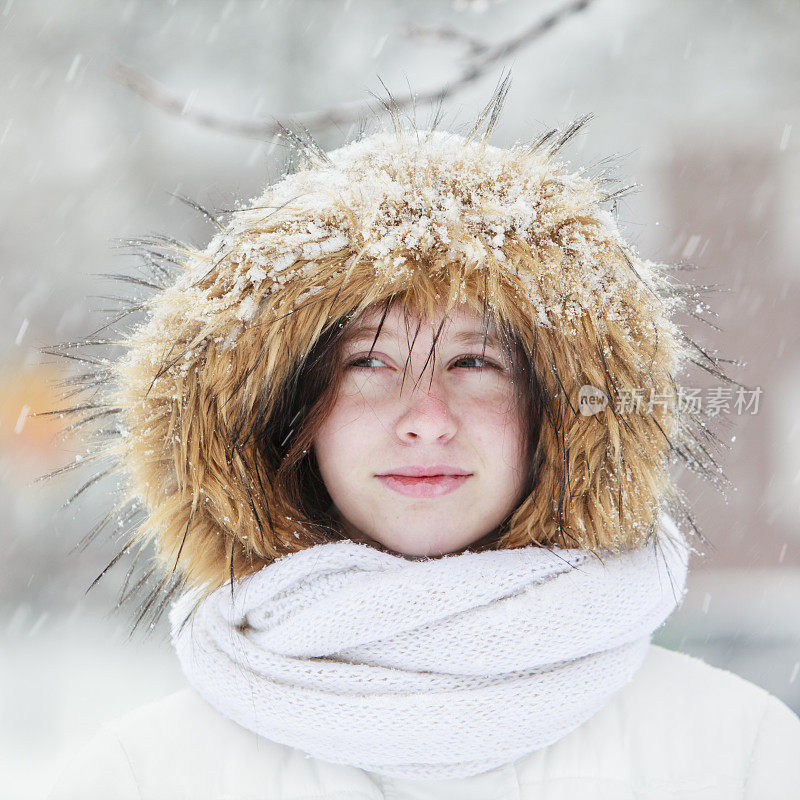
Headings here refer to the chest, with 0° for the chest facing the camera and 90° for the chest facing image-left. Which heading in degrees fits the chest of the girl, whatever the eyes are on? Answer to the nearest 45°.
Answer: approximately 0°
